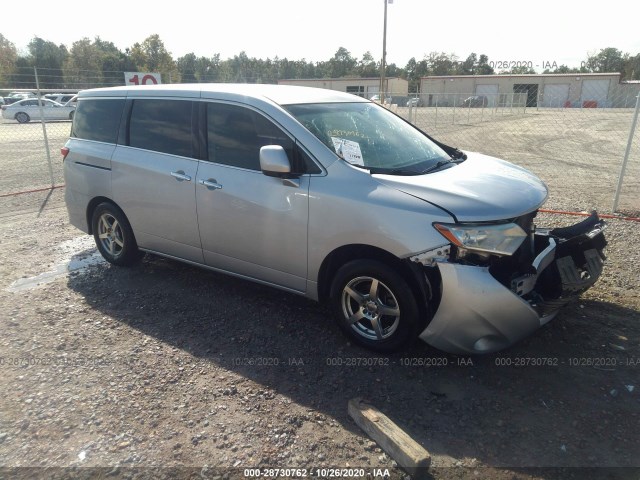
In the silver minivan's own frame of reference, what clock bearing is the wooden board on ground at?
The wooden board on ground is roughly at 1 o'clock from the silver minivan.

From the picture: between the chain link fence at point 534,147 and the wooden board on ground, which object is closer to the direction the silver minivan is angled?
the wooden board on ground

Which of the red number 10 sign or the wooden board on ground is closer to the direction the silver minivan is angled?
the wooden board on ground

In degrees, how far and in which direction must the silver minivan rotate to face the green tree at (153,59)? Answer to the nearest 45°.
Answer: approximately 135° to its left

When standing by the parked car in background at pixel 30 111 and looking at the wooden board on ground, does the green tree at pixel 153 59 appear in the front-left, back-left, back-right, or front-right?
back-left

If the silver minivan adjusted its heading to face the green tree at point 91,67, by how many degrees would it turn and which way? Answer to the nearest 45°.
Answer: approximately 180°

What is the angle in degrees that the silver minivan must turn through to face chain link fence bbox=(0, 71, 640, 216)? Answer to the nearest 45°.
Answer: approximately 90° to its left

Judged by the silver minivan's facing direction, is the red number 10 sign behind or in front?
behind

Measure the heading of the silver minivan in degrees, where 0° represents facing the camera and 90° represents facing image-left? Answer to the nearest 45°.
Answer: approximately 315°

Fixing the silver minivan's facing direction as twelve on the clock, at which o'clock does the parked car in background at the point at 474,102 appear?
The parked car in background is roughly at 8 o'clock from the silver minivan.

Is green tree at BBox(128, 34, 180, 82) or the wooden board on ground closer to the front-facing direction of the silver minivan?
the wooden board on ground
